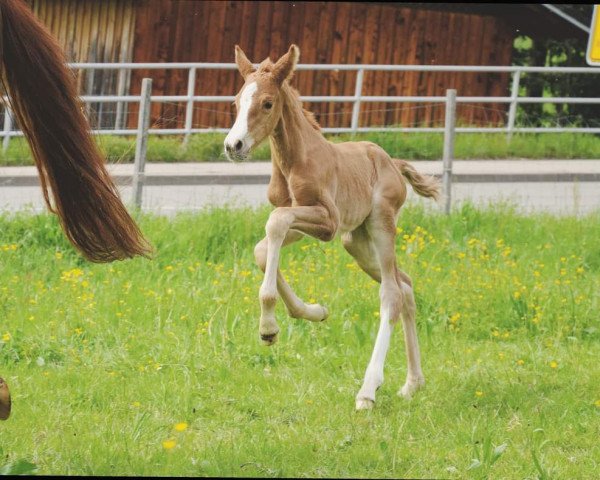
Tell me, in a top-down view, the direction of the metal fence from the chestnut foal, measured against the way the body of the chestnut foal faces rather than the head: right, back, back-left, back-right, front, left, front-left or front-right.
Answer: back-right

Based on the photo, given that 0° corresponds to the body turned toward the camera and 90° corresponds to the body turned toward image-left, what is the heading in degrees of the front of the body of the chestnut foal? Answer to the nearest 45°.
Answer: approximately 45°
